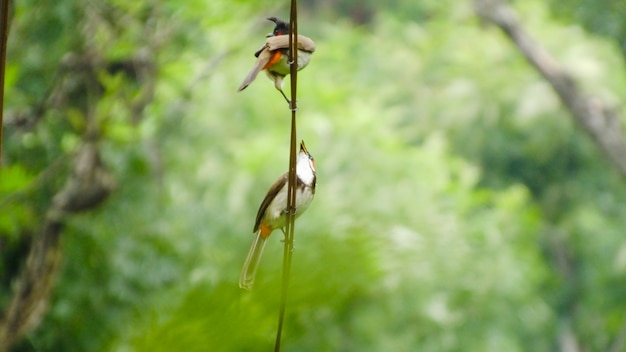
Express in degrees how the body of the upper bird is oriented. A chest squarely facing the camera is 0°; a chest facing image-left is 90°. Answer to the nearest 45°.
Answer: approximately 270°
